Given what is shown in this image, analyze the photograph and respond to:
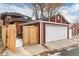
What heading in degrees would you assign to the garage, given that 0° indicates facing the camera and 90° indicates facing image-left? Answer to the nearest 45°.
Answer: approximately 315°
